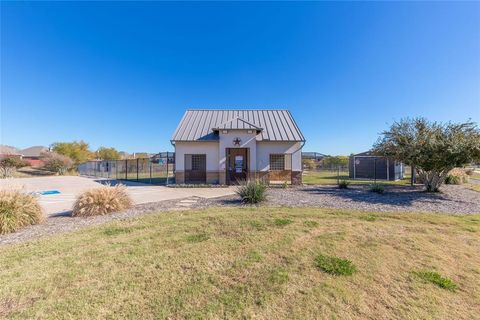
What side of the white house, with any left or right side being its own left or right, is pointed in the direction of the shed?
left

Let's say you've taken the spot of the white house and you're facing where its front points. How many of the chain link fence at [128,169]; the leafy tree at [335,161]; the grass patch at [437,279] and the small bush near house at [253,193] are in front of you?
2

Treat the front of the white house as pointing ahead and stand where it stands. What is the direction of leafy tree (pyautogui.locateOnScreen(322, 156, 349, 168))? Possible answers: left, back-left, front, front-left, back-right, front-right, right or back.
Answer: back-left

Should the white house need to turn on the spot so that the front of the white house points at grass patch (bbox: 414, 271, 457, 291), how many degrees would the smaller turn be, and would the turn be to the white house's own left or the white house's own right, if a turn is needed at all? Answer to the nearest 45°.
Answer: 0° — it already faces it

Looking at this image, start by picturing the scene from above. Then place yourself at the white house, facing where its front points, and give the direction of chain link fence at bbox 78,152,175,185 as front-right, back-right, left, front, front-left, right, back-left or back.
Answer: back-right

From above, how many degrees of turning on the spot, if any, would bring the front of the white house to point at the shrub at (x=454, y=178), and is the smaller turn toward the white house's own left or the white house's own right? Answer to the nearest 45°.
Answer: approximately 90° to the white house's own left

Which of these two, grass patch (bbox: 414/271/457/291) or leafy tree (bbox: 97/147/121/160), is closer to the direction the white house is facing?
the grass patch

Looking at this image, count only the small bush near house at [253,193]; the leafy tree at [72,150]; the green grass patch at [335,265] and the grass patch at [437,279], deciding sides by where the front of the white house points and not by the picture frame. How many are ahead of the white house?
3

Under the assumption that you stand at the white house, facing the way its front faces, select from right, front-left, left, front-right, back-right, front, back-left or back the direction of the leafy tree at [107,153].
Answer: back-right

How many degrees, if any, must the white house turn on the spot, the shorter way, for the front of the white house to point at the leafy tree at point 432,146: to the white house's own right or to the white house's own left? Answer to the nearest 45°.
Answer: approximately 45° to the white house's own left

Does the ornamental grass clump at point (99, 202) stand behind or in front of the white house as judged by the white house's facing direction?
in front

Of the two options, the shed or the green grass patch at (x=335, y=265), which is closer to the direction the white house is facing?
the green grass patch

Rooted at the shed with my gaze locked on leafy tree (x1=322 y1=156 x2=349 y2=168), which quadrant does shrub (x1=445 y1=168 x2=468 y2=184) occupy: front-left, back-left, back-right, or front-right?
back-right

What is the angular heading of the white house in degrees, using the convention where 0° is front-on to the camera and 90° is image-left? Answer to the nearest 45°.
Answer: approximately 0°
